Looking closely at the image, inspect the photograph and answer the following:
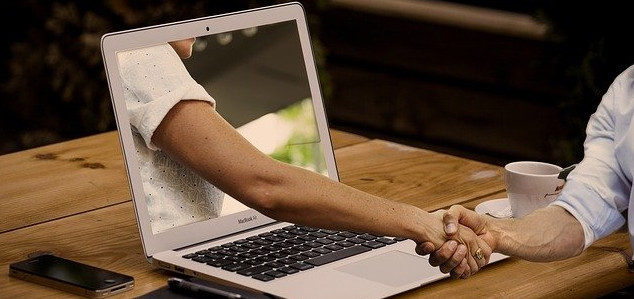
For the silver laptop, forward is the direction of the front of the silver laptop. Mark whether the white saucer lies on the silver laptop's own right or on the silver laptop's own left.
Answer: on the silver laptop's own left

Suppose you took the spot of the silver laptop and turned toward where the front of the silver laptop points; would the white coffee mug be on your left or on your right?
on your left

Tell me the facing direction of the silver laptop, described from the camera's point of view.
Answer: facing the viewer and to the right of the viewer
